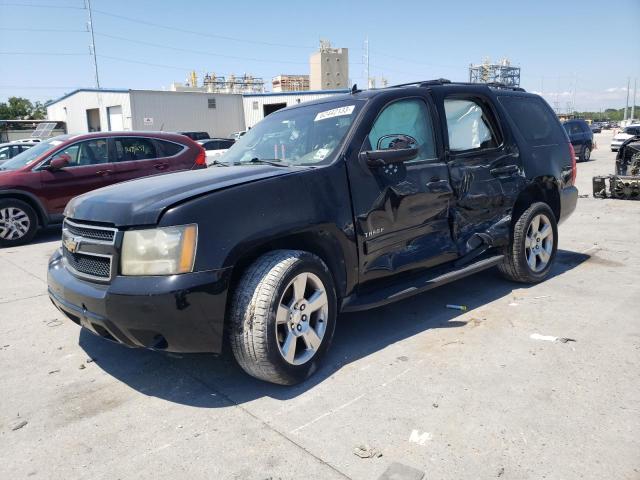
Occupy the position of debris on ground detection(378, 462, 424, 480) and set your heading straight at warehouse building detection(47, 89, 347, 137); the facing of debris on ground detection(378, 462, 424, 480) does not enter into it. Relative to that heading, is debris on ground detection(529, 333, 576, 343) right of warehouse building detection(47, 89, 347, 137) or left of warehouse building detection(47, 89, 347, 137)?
right

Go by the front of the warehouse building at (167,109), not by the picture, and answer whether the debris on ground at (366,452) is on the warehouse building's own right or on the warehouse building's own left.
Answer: on the warehouse building's own left

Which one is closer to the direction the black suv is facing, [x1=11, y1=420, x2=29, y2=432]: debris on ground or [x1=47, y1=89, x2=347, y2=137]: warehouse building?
the debris on ground

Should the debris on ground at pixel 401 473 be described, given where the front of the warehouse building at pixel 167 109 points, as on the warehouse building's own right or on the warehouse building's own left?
on the warehouse building's own left

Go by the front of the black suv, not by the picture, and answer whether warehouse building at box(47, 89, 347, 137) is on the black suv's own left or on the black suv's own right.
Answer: on the black suv's own right

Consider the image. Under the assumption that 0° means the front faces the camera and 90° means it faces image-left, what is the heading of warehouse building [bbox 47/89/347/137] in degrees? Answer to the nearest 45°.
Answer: approximately 45°

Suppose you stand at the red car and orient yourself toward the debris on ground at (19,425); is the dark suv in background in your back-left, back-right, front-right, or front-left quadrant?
back-left

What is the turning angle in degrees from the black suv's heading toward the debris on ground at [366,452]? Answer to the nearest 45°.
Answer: approximately 45° to its left
